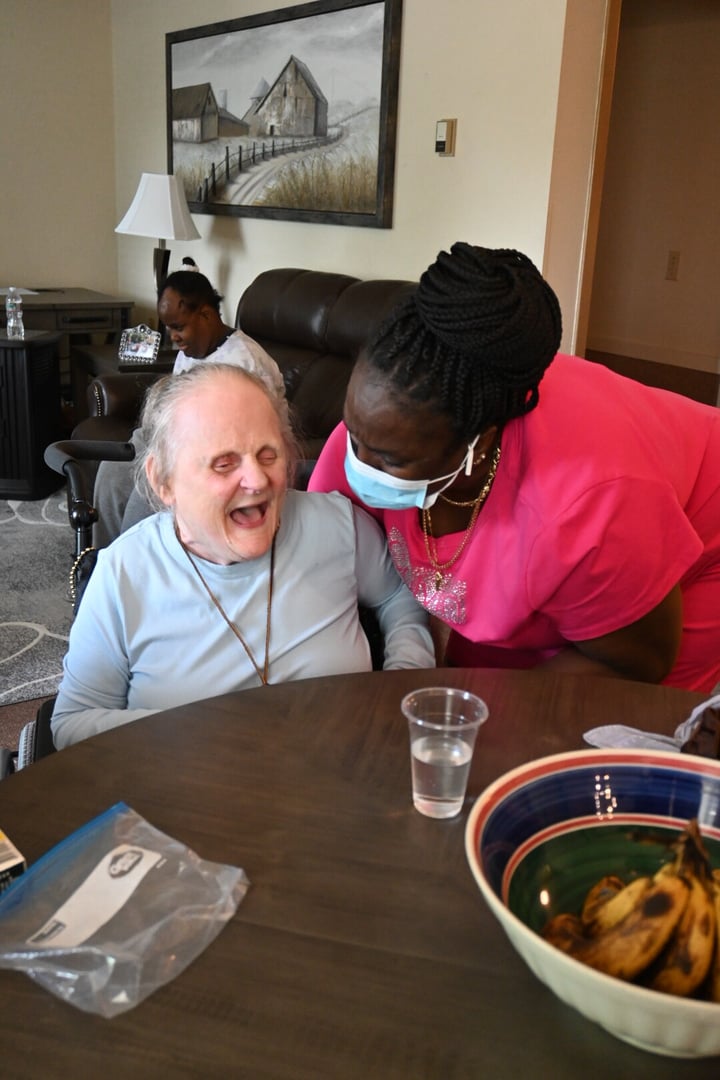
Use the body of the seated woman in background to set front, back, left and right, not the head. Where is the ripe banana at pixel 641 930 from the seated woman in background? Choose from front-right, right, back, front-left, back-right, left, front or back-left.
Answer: front-left

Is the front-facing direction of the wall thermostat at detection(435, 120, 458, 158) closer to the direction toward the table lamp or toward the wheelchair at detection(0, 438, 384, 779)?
the wheelchair

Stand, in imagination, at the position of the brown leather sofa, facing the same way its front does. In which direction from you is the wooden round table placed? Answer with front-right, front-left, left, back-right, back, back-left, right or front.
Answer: front-left

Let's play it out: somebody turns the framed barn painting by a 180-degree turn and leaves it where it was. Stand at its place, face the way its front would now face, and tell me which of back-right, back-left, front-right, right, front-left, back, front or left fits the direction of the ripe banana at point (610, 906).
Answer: back-right

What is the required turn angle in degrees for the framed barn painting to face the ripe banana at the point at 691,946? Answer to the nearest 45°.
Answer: approximately 45° to its left

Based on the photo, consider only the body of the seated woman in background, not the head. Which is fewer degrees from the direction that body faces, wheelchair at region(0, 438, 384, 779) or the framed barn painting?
the wheelchair

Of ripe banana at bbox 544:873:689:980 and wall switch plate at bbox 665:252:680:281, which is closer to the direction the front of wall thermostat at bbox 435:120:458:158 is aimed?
the ripe banana

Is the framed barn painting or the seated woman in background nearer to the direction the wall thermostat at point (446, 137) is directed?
the seated woman in background

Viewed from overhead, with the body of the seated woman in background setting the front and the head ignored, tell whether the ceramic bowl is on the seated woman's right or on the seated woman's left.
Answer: on the seated woman's left

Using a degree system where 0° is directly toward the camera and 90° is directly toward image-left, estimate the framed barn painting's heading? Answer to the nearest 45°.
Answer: approximately 45°

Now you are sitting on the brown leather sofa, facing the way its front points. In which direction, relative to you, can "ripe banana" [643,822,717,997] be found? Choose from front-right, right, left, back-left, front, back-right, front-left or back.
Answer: front-left
